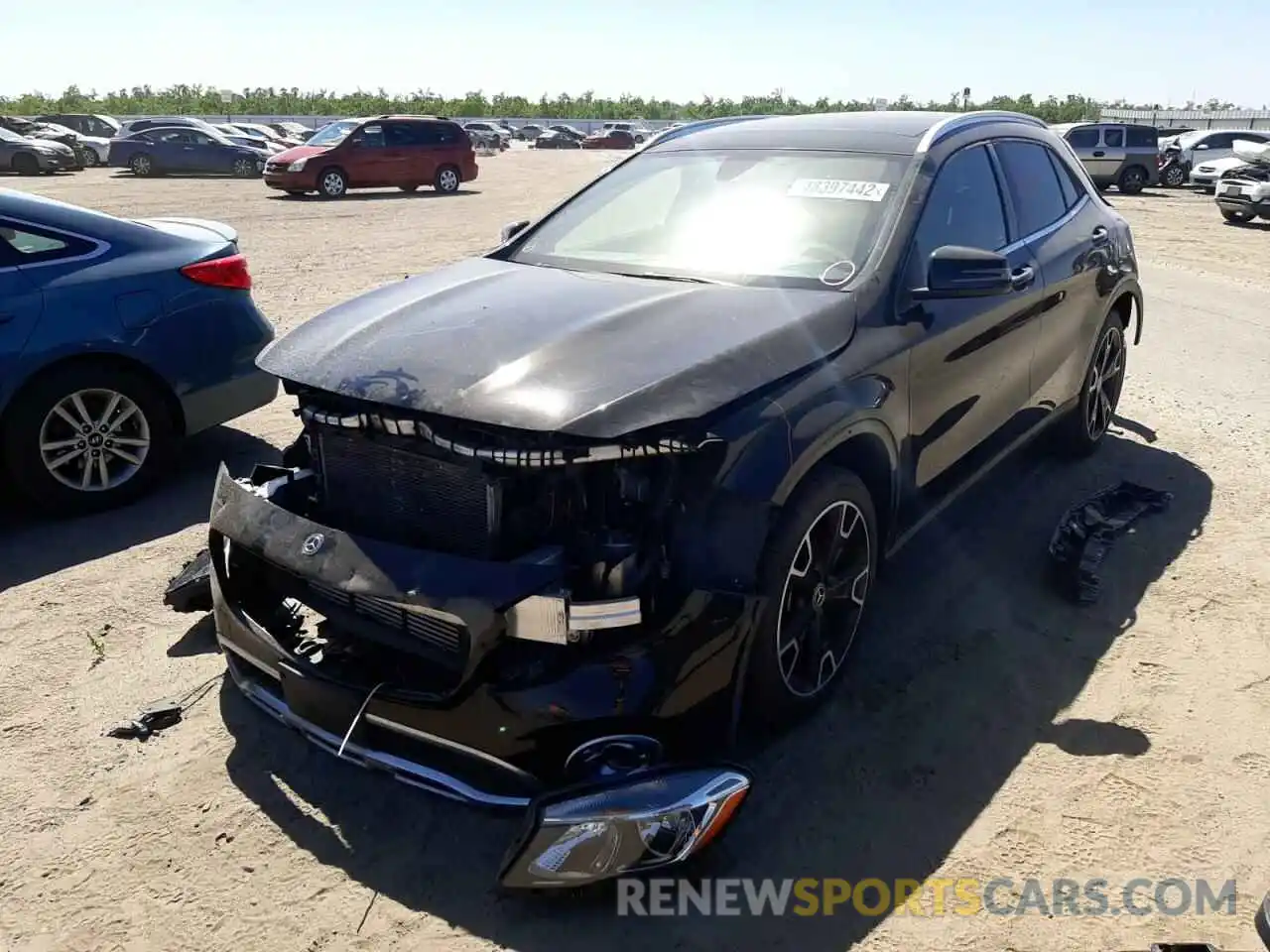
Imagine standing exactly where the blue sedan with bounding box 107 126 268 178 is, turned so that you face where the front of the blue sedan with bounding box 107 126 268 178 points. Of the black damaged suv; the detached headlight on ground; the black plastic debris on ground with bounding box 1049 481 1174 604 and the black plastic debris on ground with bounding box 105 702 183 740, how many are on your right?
4

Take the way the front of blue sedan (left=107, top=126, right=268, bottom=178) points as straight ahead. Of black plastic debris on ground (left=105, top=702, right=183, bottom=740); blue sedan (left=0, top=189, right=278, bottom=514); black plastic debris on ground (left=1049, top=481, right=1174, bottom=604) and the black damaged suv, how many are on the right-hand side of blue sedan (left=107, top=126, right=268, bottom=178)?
4

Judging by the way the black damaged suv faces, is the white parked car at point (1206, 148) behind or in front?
behind

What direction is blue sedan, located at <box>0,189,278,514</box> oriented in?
to the viewer's left

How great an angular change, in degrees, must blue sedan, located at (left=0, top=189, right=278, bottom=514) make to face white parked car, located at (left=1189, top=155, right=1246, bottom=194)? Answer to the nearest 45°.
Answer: approximately 135° to its right

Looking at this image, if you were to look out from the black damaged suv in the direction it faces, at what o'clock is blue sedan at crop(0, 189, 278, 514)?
The blue sedan is roughly at 3 o'clock from the black damaged suv.

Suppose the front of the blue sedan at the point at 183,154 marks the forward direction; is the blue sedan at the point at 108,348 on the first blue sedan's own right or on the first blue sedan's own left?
on the first blue sedan's own right

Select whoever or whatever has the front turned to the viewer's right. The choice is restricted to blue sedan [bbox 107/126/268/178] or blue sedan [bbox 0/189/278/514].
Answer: blue sedan [bbox 107/126/268/178]

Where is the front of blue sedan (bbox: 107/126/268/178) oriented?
to the viewer's right

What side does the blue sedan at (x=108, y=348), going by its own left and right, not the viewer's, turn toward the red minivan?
right
